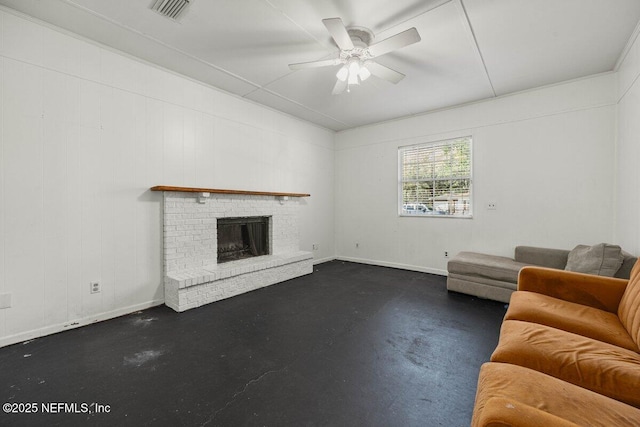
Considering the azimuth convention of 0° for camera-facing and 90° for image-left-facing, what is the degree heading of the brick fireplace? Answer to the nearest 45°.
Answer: approximately 315°

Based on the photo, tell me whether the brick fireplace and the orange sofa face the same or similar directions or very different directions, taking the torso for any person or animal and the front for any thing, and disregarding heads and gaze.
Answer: very different directions

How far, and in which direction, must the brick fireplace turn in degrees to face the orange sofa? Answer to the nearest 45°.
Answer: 0° — it already faces it

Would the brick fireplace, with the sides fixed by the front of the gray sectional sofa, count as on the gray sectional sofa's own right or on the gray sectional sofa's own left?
on the gray sectional sofa's own right

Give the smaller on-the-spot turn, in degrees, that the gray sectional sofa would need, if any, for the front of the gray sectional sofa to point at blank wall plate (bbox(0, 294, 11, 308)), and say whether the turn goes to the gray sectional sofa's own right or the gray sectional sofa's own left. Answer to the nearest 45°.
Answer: approximately 45° to the gray sectional sofa's own right

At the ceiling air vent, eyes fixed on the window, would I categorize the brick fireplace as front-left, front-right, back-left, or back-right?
front-left

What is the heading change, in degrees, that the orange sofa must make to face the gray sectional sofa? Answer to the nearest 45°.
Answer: approximately 90° to its right

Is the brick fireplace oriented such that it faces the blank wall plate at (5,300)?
no

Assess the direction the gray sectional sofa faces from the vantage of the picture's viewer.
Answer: facing the viewer

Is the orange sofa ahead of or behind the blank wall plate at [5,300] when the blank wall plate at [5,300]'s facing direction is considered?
ahead

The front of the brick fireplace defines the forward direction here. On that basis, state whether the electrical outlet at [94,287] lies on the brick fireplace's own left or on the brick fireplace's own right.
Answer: on the brick fireplace's own right

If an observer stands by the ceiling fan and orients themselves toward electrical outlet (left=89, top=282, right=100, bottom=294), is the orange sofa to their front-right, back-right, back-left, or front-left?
back-left

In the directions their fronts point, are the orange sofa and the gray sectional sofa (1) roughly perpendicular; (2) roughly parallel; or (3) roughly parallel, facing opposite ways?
roughly perpendicular

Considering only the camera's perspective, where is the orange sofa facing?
facing to the left of the viewer
